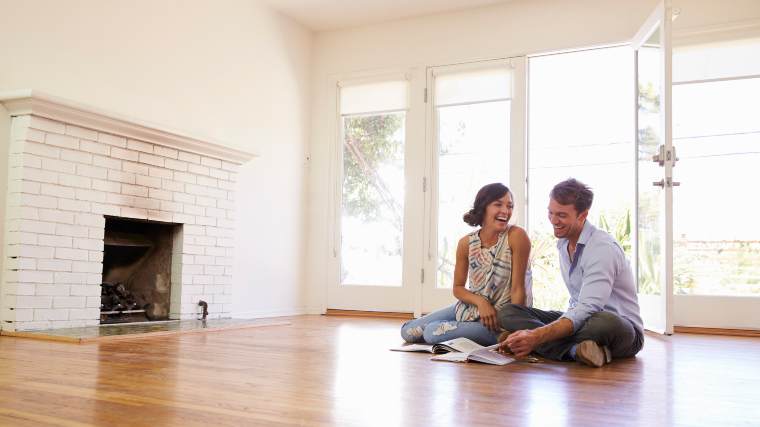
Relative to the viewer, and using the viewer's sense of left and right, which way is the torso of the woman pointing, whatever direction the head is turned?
facing the viewer

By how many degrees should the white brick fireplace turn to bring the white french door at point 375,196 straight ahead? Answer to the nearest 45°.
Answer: approximately 90° to its left

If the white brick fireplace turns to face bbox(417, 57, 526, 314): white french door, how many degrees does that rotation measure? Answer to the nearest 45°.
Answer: approximately 45° to its left

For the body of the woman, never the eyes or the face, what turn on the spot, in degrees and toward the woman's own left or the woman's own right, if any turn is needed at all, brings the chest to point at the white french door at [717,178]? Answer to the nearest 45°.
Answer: approximately 135° to the woman's own left

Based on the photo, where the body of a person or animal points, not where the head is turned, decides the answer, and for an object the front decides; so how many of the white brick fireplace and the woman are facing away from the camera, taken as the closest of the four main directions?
0

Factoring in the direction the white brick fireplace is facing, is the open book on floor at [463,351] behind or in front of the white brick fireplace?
in front

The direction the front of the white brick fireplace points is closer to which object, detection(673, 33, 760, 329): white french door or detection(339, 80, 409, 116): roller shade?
the white french door

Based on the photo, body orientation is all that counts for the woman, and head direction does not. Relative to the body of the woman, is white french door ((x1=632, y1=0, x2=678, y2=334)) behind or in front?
behind

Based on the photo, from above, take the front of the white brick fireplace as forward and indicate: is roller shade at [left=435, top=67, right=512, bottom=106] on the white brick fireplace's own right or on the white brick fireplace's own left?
on the white brick fireplace's own left

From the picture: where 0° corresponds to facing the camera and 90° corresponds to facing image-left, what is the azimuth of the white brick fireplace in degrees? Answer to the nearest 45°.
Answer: approximately 315°

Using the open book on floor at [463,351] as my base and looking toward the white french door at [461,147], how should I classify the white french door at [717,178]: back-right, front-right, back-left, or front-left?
front-right

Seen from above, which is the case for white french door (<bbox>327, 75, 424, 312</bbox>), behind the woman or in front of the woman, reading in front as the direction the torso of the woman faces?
behind

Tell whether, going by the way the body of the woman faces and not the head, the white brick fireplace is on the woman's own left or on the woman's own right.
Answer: on the woman's own right

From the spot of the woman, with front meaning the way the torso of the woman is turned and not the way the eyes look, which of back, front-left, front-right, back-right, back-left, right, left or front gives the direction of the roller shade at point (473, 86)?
back

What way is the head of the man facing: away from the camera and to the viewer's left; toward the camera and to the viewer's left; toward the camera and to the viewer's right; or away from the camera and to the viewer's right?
toward the camera and to the viewer's left

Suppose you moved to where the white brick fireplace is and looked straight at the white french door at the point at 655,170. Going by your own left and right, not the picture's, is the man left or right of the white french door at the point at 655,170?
right

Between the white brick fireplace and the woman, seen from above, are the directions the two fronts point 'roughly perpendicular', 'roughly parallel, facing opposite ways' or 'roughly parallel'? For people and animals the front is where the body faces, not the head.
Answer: roughly perpendicular
